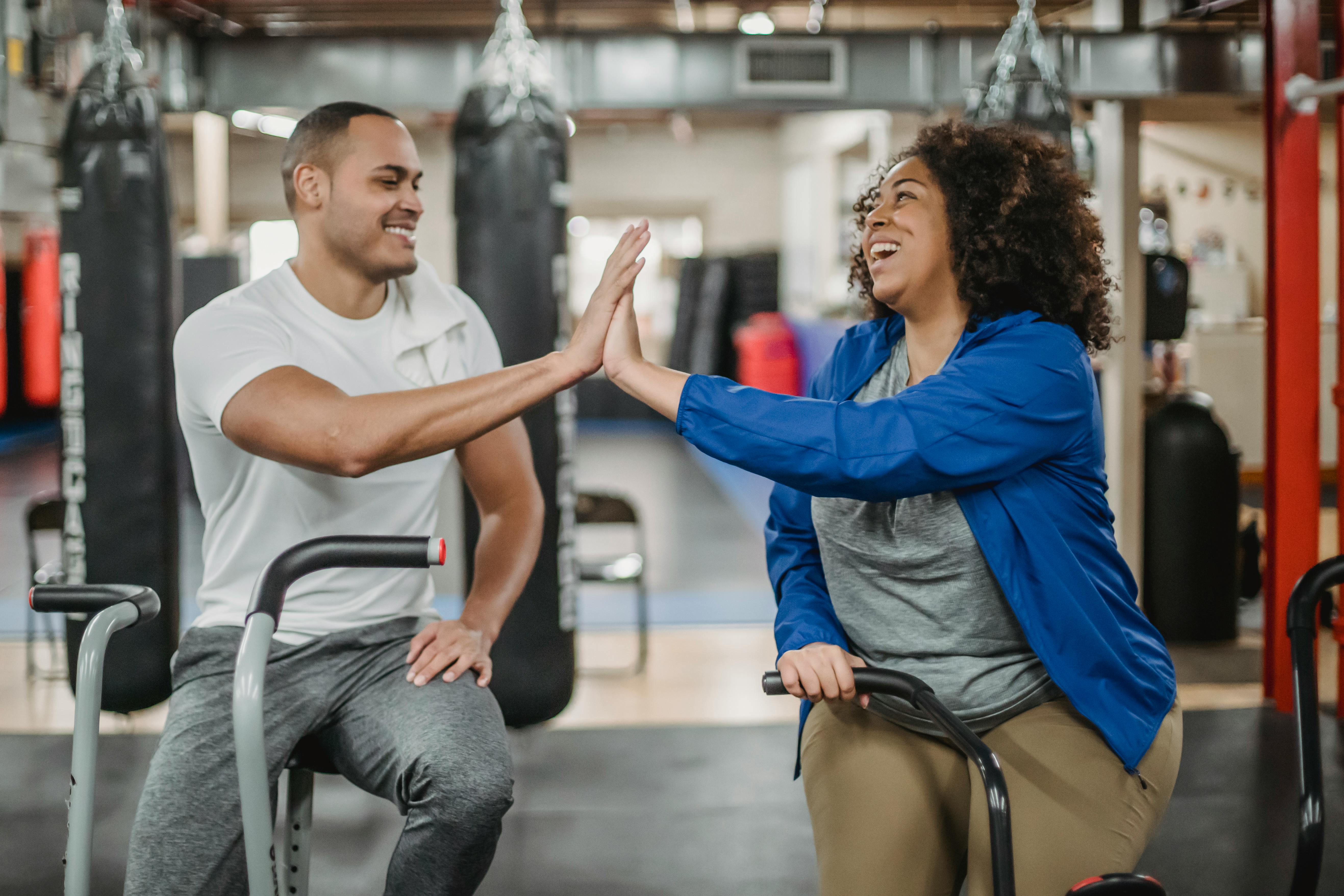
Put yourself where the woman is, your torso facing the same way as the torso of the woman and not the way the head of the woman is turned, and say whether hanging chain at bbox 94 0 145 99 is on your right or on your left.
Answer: on your right

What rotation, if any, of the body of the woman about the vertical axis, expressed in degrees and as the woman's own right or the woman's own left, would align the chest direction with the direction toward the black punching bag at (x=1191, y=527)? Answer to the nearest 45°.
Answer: approximately 135° to the woman's own right

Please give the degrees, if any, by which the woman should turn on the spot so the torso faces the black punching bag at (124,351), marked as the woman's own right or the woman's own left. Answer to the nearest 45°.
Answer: approximately 90° to the woman's own right

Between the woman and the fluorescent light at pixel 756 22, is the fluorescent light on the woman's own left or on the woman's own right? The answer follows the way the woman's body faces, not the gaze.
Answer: on the woman's own right

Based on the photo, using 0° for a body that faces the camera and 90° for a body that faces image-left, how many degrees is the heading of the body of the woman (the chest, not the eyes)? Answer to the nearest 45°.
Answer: approximately 45°

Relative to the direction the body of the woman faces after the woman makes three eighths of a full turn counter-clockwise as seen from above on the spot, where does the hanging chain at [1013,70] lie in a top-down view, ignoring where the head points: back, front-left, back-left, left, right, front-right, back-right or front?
left
